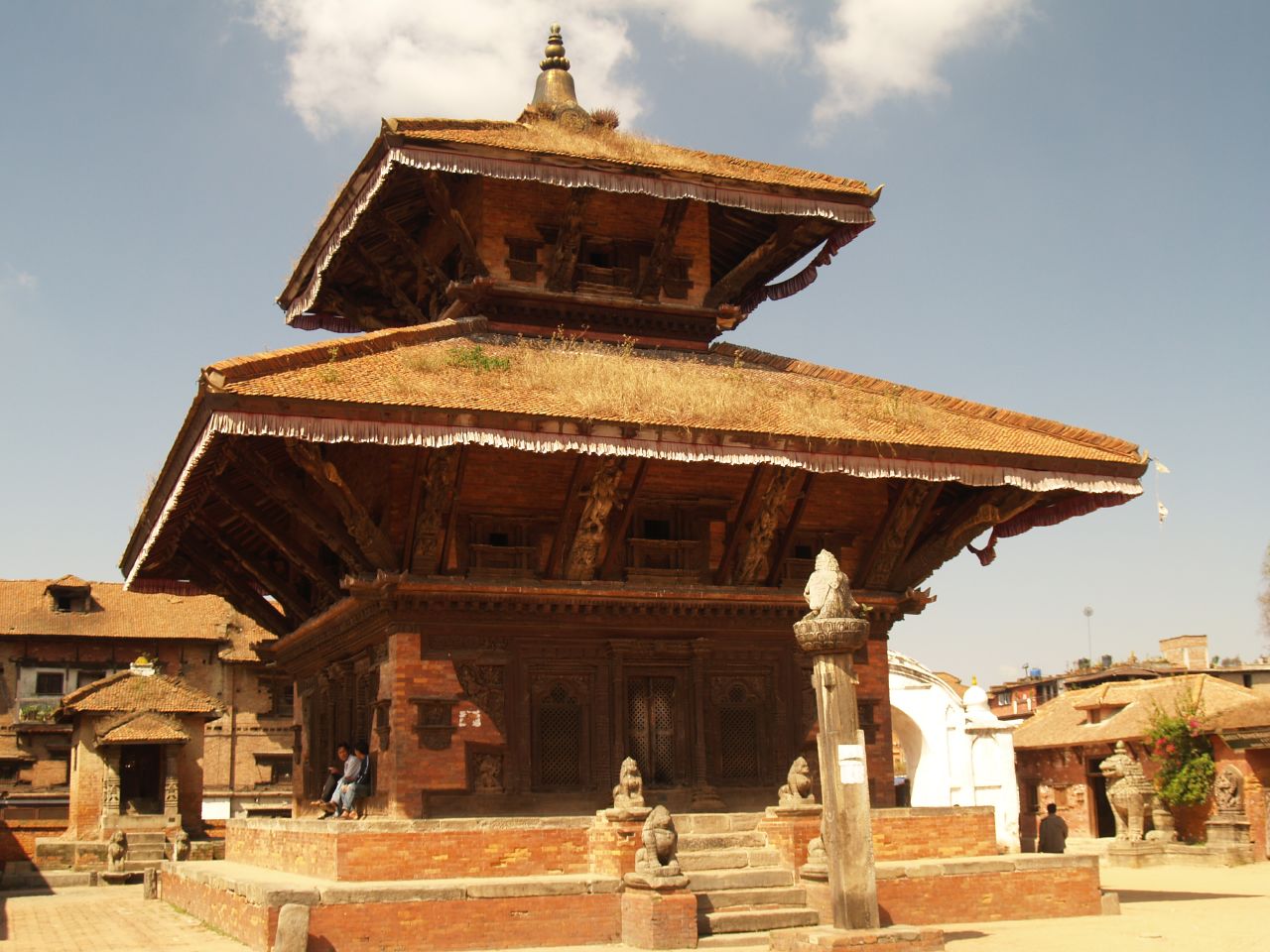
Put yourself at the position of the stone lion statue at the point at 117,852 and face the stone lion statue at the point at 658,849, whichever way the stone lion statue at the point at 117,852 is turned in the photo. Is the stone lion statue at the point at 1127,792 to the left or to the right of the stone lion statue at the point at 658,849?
left

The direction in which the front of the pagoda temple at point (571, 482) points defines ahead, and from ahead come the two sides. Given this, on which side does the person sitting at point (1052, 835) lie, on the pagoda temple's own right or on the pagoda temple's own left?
on the pagoda temple's own left

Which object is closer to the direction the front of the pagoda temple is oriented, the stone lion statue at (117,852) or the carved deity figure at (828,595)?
the carved deity figure

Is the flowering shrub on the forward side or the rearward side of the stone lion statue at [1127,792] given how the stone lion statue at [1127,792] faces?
on the rearward side

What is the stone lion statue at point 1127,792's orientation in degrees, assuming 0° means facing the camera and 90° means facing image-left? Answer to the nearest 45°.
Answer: approximately 45°

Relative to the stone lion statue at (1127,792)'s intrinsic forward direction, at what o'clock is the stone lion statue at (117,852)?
the stone lion statue at (117,852) is roughly at 1 o'clock from the stone lion statue at (1127,792).

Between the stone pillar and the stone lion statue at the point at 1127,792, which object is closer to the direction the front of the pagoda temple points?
the stone pillar

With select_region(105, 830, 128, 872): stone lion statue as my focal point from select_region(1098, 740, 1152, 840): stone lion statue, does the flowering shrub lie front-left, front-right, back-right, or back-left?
back-right

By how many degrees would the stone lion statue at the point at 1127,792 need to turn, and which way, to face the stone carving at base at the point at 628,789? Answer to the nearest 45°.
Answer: approximately 45° to its left

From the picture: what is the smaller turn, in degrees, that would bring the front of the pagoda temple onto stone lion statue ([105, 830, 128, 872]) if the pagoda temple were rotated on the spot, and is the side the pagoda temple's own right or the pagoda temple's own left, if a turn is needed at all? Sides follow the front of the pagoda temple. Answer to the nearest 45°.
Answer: approximately 135° to the pagoda temple's own right

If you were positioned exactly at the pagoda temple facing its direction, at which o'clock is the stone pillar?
The stone pillar is roughly at 11 o'clock from the pagoda temple.

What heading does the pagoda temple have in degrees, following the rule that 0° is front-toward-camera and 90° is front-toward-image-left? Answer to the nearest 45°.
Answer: approximately 0°
